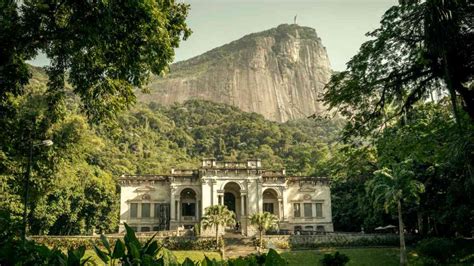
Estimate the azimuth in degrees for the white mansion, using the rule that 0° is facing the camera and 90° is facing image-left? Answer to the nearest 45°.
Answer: approximately 0°

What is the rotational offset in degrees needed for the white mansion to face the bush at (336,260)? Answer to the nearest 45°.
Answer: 0° — it already faces it

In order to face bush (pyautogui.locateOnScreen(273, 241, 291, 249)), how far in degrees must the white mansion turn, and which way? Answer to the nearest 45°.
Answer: approximately 45° to its left

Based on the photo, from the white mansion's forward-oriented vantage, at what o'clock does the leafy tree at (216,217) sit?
The leafy tree is roughly at 12 o'clock from the white mansion.

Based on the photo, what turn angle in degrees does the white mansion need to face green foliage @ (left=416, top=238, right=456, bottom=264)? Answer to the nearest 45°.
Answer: approximately 45° to its left

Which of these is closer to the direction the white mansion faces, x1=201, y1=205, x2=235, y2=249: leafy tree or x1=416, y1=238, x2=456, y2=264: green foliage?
the leafy tree
